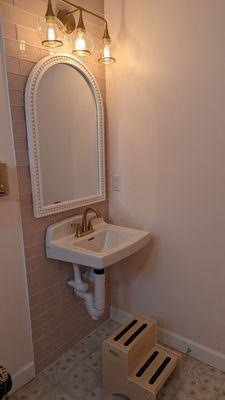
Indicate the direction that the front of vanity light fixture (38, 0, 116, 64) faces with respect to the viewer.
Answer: facing the viewer and to the right of the viewer

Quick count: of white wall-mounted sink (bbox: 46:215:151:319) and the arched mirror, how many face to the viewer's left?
0
